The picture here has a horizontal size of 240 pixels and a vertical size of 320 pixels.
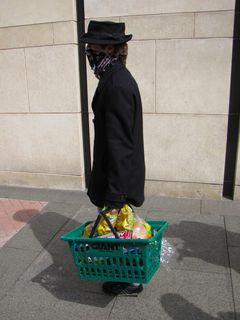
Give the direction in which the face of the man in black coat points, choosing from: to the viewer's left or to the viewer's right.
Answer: to the viewer's left

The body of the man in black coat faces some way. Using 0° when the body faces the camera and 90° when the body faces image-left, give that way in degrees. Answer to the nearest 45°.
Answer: approximately 90°

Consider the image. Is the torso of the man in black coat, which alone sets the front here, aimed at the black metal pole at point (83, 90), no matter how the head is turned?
no
